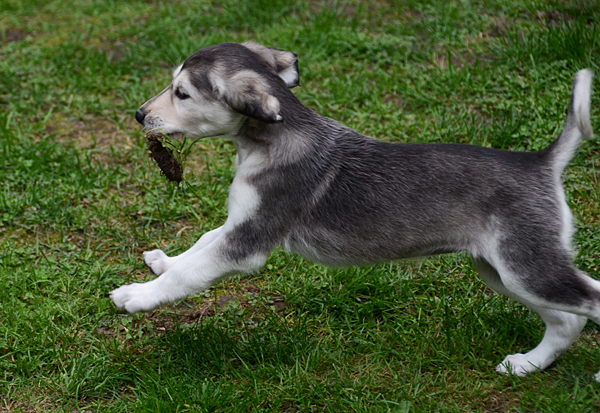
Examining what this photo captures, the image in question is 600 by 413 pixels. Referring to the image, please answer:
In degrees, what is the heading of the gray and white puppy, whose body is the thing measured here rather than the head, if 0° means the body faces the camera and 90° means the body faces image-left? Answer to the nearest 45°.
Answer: approximately 90°
